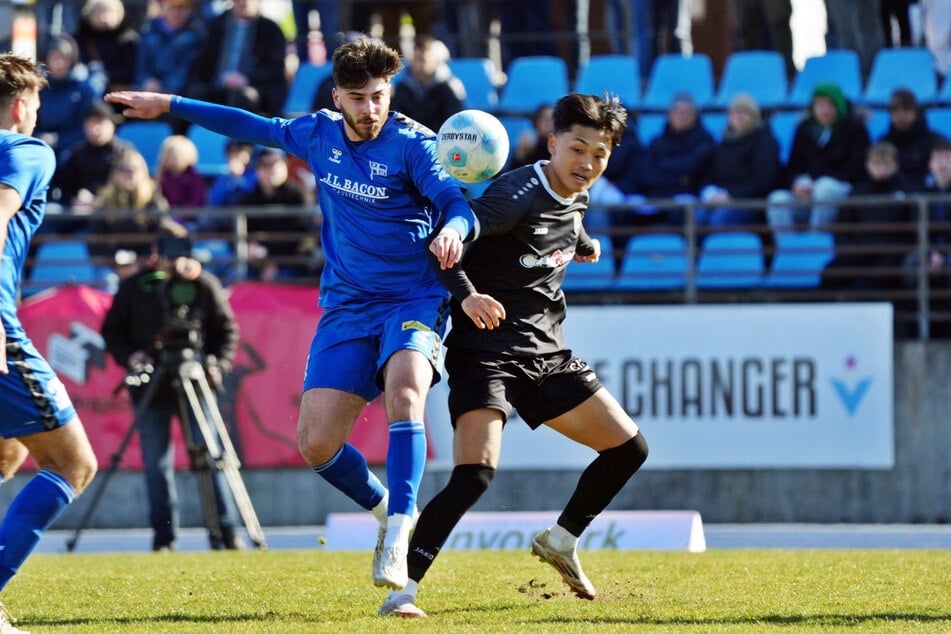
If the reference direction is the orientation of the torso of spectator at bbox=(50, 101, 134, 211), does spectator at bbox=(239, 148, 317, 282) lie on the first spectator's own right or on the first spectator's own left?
on the first spectator's own left

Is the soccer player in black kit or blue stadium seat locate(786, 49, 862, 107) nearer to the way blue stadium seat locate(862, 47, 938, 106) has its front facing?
the soccer player in black kit

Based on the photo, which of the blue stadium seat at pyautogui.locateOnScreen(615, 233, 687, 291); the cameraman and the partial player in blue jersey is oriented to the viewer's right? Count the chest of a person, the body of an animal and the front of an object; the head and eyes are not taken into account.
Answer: the partial player in blue jersey

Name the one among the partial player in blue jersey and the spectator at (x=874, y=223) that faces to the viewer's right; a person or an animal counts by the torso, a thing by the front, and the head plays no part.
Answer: the partial player in blue jersey

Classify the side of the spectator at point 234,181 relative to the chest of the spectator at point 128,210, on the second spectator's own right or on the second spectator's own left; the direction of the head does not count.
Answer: on the second spectator's own left
